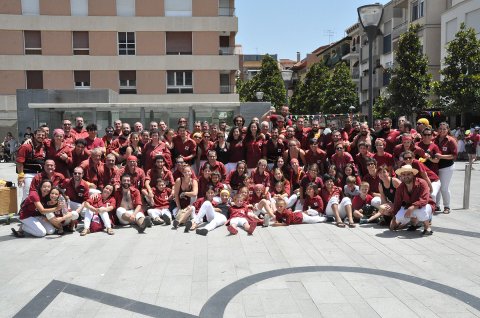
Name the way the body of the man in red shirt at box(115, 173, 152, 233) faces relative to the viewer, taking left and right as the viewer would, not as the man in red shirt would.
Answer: facing the viewer

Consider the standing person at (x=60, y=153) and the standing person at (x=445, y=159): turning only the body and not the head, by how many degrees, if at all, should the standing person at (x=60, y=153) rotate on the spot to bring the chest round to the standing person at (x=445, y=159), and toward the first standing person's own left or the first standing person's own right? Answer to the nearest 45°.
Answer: approximately 90° to the first standing person's own left

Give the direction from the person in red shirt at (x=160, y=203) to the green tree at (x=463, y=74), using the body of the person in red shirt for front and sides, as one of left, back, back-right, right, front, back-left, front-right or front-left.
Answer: back-left

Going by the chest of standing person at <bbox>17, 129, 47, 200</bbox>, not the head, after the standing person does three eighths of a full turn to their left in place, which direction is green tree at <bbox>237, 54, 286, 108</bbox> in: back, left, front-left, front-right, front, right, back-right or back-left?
front-right

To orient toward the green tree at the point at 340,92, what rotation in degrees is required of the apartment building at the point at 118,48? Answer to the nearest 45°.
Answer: approximately 135° to its left

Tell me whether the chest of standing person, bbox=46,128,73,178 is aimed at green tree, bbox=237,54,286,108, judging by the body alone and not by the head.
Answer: no

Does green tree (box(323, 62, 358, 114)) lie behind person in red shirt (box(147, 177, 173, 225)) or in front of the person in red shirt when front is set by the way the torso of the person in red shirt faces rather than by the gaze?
behind

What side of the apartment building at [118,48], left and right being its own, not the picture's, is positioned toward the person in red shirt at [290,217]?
front

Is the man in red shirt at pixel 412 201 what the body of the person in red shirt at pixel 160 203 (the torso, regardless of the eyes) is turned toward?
no

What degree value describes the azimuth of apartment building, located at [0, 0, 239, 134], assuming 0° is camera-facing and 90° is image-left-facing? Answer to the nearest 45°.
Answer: approximately 0°

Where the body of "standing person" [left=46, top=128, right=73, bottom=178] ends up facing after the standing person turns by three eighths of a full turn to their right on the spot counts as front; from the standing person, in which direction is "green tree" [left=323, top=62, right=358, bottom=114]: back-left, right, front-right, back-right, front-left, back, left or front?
right

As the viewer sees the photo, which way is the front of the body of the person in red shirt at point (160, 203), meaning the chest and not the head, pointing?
toward the camera

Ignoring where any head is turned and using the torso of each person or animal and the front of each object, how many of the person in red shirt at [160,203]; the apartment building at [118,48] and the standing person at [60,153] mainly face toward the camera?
3

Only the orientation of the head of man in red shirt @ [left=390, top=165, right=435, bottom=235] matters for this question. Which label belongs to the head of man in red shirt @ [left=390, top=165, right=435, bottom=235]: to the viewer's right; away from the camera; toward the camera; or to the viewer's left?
toward the camera
